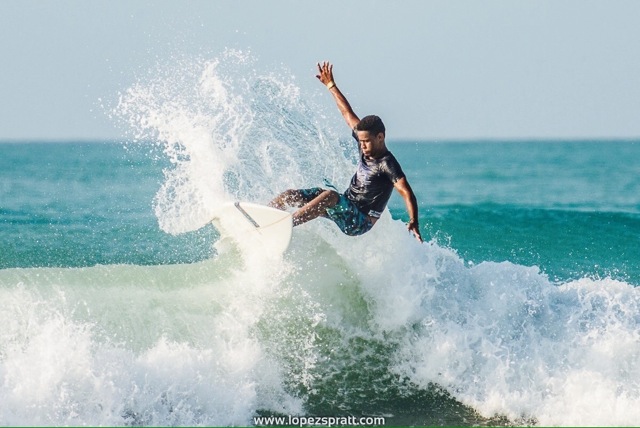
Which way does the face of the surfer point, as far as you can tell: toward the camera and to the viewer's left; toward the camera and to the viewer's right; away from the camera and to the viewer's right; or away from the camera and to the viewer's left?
toward the camera and to the viewer's left

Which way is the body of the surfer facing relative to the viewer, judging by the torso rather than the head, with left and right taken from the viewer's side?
facing the viewer and to the left of the viewer
